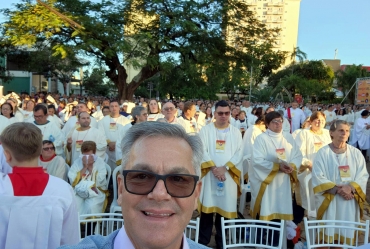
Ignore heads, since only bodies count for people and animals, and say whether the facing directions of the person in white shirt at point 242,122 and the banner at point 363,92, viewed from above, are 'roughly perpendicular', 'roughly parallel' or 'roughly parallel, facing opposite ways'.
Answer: roughly parallel

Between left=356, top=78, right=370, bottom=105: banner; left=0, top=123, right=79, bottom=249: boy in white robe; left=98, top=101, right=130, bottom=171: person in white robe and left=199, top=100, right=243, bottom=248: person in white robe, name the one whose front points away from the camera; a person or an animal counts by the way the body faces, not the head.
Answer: the boy in white robe

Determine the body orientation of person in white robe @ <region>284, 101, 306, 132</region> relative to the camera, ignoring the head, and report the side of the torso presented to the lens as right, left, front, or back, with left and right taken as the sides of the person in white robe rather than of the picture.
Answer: front

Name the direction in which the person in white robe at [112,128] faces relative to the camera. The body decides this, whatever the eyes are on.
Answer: toward the camera

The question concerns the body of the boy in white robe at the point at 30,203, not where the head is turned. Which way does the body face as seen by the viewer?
away from the camera

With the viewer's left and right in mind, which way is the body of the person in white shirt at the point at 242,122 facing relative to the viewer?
facing the viewer

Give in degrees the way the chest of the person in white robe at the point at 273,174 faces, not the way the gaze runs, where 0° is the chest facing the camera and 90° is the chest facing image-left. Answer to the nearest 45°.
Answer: approximately 315°

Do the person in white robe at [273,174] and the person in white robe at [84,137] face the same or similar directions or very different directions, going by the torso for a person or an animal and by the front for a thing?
same or similar directions

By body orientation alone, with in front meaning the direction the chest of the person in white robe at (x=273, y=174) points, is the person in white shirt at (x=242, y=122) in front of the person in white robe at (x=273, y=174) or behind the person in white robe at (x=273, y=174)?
behind

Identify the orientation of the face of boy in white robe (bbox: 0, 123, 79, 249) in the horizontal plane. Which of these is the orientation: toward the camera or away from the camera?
away from the camera

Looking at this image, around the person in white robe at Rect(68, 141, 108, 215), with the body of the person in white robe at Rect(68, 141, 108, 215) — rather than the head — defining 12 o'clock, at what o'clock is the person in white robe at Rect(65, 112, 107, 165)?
the person in white robe at Rect(65, 112, 107, 165) is roughly at 6 o'clock from the person in white robe at Rect(68, 141, 108, 215).

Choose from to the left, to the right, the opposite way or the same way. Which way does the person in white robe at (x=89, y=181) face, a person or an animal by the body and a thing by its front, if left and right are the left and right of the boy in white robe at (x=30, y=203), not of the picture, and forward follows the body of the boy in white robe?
the opposite way

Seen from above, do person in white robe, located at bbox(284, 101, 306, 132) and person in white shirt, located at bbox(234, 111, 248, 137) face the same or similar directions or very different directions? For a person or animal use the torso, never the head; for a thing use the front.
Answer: same or similar directions

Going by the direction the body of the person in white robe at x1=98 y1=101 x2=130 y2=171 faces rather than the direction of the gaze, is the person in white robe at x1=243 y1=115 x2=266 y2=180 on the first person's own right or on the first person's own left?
on the first person's own left

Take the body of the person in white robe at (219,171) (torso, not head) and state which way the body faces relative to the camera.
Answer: toward the camera
